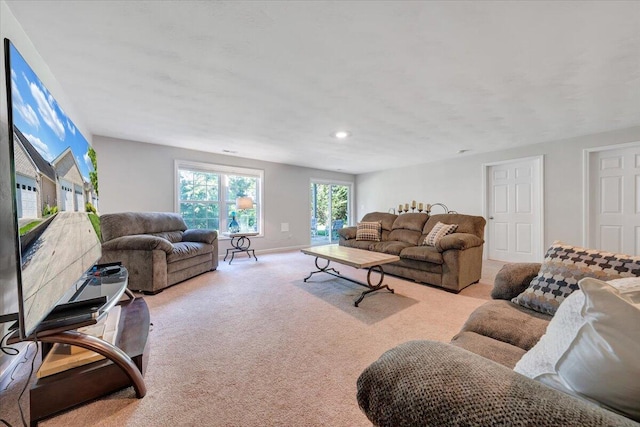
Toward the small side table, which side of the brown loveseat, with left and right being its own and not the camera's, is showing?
left

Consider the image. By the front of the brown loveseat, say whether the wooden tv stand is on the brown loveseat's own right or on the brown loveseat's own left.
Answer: on the brown loveseat's own right

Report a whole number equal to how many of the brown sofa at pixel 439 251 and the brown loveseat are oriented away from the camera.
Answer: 0

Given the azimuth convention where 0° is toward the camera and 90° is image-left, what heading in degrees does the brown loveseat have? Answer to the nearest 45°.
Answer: approximately 315°

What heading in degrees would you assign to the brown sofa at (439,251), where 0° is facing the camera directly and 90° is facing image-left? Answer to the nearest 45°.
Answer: approximately 45°

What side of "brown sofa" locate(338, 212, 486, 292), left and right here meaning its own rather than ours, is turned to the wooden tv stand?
front

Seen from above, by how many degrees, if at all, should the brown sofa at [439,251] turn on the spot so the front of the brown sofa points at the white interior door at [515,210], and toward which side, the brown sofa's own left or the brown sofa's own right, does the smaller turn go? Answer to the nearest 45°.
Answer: approximately 180°

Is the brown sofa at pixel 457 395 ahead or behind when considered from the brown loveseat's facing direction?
ahead

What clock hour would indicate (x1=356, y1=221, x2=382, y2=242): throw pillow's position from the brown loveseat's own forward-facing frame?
The throw pillow is roughly at 11 o'clock from the brown loveseat.

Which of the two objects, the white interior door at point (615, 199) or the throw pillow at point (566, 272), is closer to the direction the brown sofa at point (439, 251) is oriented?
the throw pillow

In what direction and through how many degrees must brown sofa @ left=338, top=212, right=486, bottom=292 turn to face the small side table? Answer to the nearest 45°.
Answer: approximately 45° to its right
